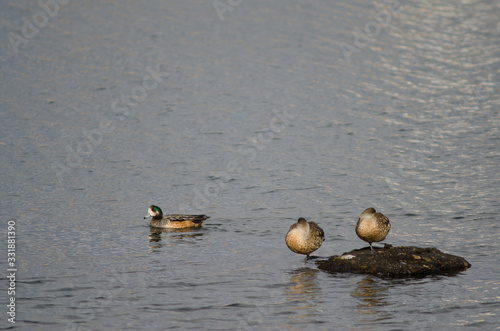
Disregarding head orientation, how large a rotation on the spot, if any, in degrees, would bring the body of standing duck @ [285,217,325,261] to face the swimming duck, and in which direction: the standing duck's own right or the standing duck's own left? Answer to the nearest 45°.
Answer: approximately 90° to the standing duck's own right

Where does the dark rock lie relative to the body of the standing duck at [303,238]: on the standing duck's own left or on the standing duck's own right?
on the standing duck's own left

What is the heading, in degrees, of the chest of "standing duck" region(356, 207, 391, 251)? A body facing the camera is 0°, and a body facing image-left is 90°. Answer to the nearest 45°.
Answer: approximately 45°

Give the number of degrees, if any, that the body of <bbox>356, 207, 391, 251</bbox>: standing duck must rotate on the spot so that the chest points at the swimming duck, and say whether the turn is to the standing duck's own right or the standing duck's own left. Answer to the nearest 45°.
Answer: approximately 90° to the standing duck's own right

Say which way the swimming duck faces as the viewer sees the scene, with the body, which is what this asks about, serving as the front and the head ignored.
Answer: to the viewer's left

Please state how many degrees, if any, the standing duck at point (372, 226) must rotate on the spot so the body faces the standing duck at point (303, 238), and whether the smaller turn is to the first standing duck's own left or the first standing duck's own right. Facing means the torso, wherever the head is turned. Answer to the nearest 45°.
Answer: approximately 45° to the first standing duck's own right
